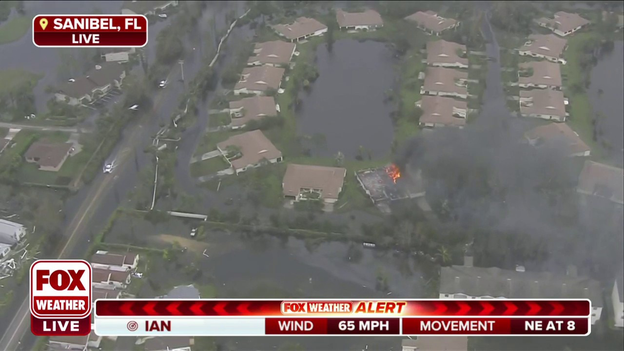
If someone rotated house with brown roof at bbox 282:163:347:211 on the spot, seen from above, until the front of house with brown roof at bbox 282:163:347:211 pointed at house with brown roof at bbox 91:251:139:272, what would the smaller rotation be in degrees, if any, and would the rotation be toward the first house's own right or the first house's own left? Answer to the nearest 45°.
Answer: approximately 45° to the first house's own right

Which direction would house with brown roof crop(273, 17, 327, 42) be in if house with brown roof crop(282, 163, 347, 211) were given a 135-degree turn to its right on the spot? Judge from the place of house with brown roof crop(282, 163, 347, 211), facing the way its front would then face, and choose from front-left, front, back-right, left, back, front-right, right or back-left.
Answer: front-right

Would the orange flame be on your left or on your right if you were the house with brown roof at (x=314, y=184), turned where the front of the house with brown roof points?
on your left

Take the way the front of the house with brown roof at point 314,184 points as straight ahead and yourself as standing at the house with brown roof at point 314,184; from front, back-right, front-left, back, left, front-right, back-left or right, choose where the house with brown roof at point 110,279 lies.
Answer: front-right

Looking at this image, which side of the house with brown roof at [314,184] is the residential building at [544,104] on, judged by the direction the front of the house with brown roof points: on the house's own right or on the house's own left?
on the house's own left

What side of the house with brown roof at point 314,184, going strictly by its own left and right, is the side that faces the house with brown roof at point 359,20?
back

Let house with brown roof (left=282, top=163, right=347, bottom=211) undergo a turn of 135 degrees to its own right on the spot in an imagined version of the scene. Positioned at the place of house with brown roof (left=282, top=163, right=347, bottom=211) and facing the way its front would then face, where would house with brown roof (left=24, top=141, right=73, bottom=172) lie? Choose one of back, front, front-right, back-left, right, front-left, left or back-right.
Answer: front-left

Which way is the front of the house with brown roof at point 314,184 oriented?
toward the camera

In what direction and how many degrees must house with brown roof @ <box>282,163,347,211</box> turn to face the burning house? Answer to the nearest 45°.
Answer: approximately 90° to its left

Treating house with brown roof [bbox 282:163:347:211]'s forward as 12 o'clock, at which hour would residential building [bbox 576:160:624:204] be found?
The residential building is roughly at 9 o'clock from the house with brown roof.

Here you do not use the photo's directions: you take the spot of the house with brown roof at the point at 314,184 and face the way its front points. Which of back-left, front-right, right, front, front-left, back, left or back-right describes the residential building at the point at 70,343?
front-right

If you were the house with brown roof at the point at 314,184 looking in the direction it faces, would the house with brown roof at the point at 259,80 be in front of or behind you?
behind

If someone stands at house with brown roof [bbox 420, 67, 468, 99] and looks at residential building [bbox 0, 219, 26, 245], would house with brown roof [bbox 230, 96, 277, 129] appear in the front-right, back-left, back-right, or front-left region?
front-right

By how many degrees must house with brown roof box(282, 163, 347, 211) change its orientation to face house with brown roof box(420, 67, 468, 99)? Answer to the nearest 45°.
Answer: approximately 135° to its left

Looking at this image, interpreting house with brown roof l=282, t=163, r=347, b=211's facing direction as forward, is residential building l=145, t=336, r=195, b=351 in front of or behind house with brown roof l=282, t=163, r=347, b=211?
in front

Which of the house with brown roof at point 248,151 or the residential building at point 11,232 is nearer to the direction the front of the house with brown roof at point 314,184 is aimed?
the residential building

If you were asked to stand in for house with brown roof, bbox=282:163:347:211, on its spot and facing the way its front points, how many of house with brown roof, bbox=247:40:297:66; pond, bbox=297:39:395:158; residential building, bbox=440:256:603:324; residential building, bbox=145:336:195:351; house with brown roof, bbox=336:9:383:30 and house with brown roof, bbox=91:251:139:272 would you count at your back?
3

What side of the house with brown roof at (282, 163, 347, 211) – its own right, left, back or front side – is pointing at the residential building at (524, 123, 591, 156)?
left
